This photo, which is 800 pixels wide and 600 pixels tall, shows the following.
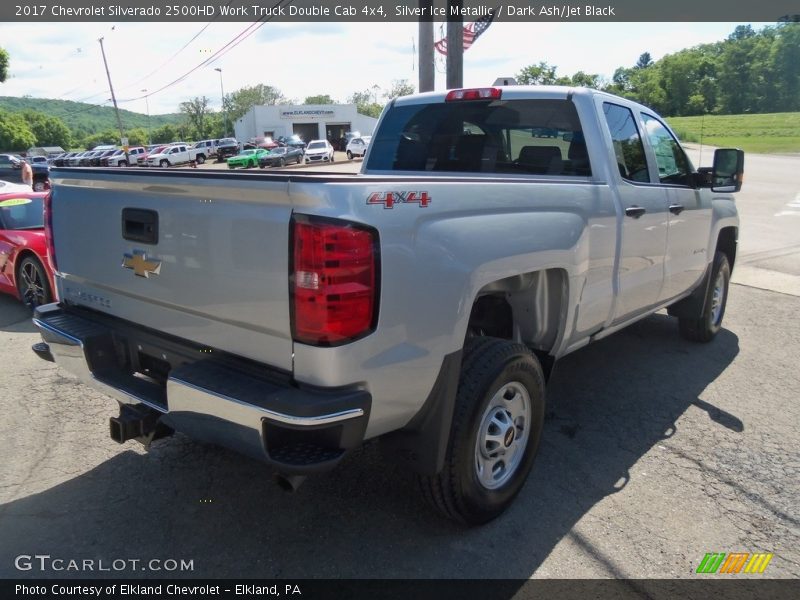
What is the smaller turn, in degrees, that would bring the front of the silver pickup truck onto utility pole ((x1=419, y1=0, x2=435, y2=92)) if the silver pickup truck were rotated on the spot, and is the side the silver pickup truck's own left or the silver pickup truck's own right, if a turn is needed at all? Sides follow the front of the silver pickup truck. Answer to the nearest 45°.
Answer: approximately 45° to the silver pickup truck's own left

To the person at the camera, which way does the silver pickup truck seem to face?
facing away from the viewer and to the right of the viewer

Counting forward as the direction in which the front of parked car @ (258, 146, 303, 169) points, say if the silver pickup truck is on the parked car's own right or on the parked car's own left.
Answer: on the parked car's own left

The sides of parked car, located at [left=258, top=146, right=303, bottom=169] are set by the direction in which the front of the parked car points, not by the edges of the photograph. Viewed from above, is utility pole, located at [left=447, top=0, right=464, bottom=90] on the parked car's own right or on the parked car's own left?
on the parked car's own left

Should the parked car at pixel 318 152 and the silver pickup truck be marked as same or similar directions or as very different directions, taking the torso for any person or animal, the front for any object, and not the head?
very different directions

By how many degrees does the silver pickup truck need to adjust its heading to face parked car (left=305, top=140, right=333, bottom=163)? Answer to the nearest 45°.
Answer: approximately 45° to its left

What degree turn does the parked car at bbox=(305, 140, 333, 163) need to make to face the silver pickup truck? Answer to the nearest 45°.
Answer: approximately 45° to its left

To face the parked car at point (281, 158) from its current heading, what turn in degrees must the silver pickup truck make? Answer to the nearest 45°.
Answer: approximately 45° to its left

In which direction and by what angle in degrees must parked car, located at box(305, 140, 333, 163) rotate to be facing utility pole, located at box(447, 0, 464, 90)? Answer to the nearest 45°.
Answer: approximately 45° to its left
